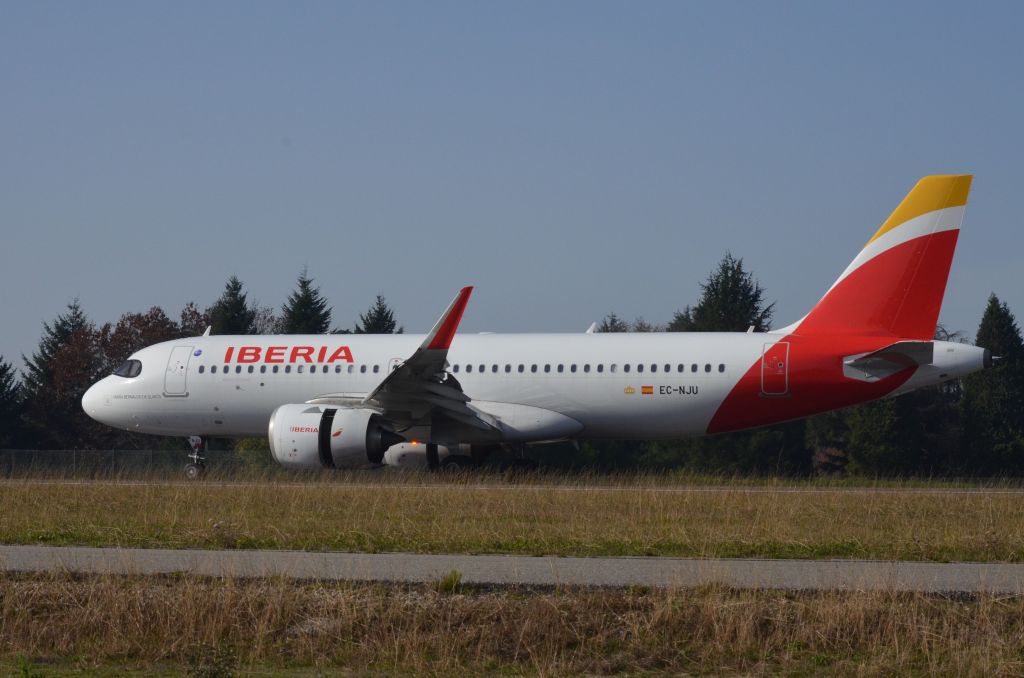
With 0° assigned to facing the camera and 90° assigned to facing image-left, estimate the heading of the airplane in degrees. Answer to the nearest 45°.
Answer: approximately 90°
